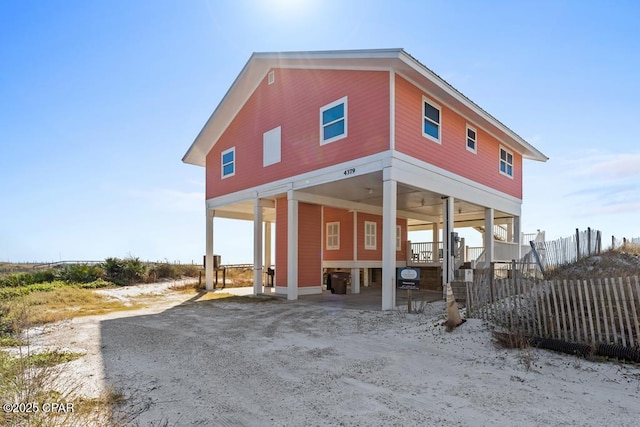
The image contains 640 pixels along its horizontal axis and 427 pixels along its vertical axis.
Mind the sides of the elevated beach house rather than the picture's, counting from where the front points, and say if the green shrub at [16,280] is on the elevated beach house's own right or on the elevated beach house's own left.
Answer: on the elevated beach house's own right

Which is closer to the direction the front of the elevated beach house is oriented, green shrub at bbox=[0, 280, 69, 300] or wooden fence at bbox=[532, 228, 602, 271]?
the green shrub

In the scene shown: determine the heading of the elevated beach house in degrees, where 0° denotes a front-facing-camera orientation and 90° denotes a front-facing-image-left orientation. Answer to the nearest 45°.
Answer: approximately 45°

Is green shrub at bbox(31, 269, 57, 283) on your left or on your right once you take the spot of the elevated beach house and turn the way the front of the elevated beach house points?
on your right

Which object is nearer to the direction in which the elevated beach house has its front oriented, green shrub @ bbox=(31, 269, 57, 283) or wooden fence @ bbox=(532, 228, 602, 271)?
the green shrub

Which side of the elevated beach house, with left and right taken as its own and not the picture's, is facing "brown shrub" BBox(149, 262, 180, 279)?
right

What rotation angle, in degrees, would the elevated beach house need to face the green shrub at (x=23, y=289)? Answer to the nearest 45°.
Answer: approximately 45° to its right

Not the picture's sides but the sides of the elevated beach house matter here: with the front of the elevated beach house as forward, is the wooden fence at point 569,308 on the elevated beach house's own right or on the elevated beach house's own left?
on the elevated beach house's own left
